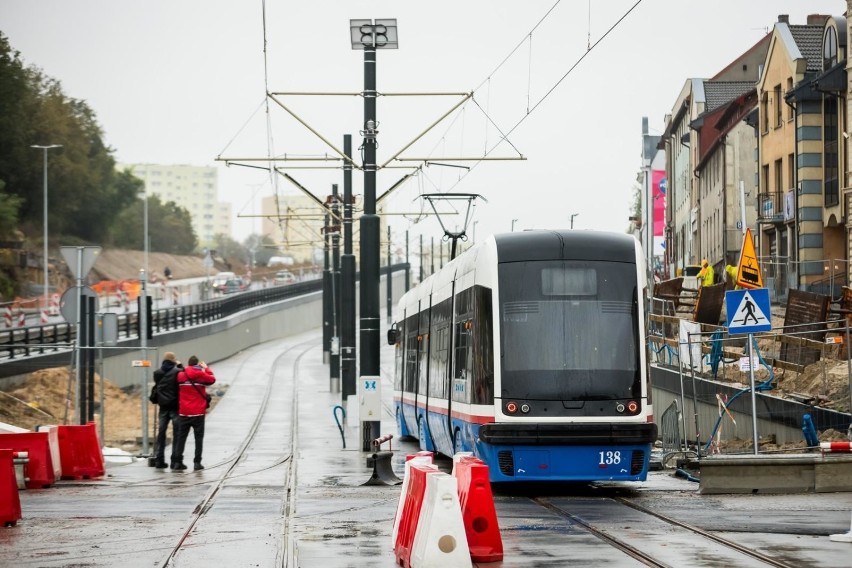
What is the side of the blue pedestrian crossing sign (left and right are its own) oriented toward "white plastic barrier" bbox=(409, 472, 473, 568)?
front

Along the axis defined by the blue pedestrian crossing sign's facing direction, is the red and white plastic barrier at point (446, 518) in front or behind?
in front

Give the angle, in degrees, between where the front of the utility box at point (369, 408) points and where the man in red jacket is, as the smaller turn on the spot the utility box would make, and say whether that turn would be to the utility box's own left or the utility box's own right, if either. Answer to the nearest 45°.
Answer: approximately 45° to the utility box's own right

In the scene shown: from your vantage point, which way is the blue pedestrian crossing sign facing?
toward the camera

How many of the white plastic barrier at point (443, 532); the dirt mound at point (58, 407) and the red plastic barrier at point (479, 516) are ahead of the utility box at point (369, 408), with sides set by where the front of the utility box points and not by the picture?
2

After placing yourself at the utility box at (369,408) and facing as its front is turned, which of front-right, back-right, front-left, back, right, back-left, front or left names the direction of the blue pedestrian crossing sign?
front-left

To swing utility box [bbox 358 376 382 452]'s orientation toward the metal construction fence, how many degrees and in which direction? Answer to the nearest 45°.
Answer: approximately 45° to its left

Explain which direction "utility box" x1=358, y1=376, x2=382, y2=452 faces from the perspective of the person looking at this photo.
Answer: facing the viewer

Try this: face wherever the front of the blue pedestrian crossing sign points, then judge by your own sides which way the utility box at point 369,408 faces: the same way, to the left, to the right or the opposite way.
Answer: the same way

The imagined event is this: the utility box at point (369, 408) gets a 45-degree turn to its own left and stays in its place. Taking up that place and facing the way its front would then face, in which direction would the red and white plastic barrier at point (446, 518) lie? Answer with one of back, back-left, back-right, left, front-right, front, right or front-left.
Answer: front-right

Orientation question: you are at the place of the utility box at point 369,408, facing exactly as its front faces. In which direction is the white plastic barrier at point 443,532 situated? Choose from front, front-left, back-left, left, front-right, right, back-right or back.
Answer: front

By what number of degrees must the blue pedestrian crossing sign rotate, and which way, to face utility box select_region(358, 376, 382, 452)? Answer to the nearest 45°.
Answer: approximately 135° to its right

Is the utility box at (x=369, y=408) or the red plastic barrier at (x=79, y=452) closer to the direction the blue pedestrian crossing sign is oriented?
the red plastic barrier

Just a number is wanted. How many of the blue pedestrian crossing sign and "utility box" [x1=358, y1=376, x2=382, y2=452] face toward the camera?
2

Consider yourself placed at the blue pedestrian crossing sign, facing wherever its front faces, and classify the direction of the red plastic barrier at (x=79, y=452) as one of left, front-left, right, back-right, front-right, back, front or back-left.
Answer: right
